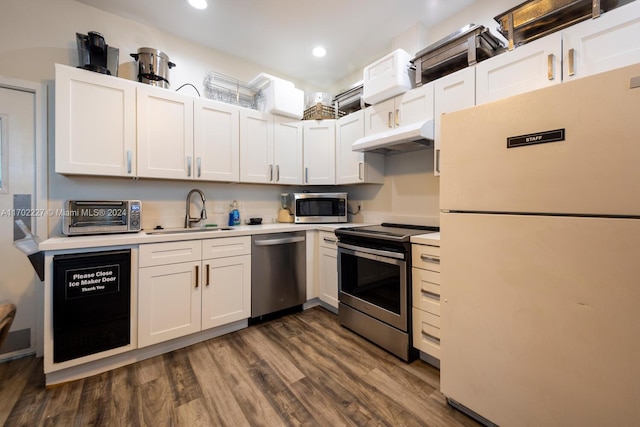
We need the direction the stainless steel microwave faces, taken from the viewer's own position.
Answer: facing the viewer

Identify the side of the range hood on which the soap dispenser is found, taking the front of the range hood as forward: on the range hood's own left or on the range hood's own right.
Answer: on the range hood's own right

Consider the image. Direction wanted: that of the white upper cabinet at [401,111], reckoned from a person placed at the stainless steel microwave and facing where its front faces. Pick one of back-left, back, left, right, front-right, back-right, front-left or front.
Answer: front-left

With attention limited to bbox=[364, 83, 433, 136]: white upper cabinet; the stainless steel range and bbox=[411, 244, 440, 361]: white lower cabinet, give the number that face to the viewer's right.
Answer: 0

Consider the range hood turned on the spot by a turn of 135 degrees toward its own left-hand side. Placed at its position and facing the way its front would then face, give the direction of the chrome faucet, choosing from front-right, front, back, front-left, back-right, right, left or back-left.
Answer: back

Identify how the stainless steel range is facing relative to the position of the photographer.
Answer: facing the viewer and to the left of the viewer

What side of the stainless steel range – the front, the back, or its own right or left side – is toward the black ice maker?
front

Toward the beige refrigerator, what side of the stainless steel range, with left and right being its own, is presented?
left

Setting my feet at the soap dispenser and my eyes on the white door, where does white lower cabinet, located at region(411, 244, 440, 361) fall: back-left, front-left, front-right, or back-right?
back-left

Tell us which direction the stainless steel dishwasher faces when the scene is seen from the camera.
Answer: facing the viewer and to the right of the viewer

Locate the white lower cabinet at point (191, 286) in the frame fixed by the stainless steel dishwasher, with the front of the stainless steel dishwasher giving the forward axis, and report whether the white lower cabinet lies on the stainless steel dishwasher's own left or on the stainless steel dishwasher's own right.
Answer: on the stainless steel dishwasher's own right

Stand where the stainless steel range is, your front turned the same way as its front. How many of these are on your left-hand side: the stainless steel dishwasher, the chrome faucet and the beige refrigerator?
1

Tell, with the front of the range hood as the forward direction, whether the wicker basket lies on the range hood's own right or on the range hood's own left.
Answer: on the range hood's own right

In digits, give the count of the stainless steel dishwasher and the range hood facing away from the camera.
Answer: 0

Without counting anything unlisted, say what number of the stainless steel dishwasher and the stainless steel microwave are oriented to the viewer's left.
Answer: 0

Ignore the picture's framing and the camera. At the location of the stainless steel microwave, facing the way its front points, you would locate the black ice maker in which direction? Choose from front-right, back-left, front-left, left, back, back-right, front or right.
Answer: front-right
